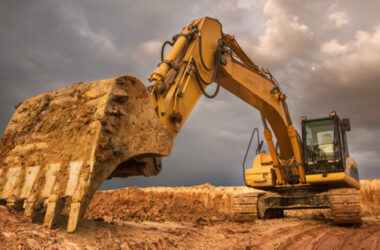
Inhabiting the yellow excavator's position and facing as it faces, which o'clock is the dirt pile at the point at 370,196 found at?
The dirt pile is roughly at 6 o'clock from the yellow excavator.

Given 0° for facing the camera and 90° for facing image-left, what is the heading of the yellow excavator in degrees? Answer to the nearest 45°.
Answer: approximately 45°
